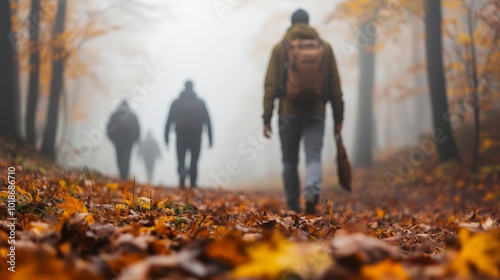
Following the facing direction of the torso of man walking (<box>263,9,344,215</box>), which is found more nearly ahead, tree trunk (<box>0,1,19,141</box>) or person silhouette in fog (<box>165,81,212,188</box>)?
the person silhouette in fog

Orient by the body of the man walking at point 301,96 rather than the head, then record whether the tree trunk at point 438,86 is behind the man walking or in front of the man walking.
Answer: in front

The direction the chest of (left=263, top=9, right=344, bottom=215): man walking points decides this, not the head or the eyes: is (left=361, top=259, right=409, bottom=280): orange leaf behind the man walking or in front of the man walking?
behind

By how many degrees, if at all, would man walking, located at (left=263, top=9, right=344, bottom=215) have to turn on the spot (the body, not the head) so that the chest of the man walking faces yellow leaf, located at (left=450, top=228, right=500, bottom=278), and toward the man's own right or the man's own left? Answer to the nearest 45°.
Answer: approximately 180°

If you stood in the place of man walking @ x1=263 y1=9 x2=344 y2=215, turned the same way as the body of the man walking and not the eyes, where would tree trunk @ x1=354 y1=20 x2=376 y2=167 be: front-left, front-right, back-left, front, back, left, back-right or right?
front

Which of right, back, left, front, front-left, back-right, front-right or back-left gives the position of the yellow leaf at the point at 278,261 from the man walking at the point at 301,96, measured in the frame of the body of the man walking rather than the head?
back

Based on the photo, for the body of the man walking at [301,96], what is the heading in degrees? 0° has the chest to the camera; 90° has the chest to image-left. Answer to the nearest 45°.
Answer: approximately 180°

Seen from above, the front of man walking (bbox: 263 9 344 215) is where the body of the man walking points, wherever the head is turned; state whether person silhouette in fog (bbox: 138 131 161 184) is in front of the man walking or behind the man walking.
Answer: in front

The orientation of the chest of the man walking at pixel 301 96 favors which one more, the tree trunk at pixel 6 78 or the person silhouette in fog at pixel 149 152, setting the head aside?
the person silhouette in fog

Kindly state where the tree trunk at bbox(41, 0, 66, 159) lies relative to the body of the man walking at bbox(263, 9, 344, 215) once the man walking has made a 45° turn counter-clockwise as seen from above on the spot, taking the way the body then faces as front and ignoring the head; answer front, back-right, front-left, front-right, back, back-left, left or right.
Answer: front

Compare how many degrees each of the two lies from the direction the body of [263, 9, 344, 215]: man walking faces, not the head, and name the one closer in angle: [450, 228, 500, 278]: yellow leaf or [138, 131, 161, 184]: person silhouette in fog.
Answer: the person silhouette in fog

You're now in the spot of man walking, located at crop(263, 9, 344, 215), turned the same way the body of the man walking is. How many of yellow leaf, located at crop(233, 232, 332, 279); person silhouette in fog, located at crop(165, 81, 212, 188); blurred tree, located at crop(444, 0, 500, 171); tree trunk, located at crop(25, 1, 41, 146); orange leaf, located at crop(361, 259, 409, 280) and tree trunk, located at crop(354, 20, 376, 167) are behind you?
2

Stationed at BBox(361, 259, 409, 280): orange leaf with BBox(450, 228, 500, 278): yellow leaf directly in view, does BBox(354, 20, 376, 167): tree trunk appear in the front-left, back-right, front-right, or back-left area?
front-left

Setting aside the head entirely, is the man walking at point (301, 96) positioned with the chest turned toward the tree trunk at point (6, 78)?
no
